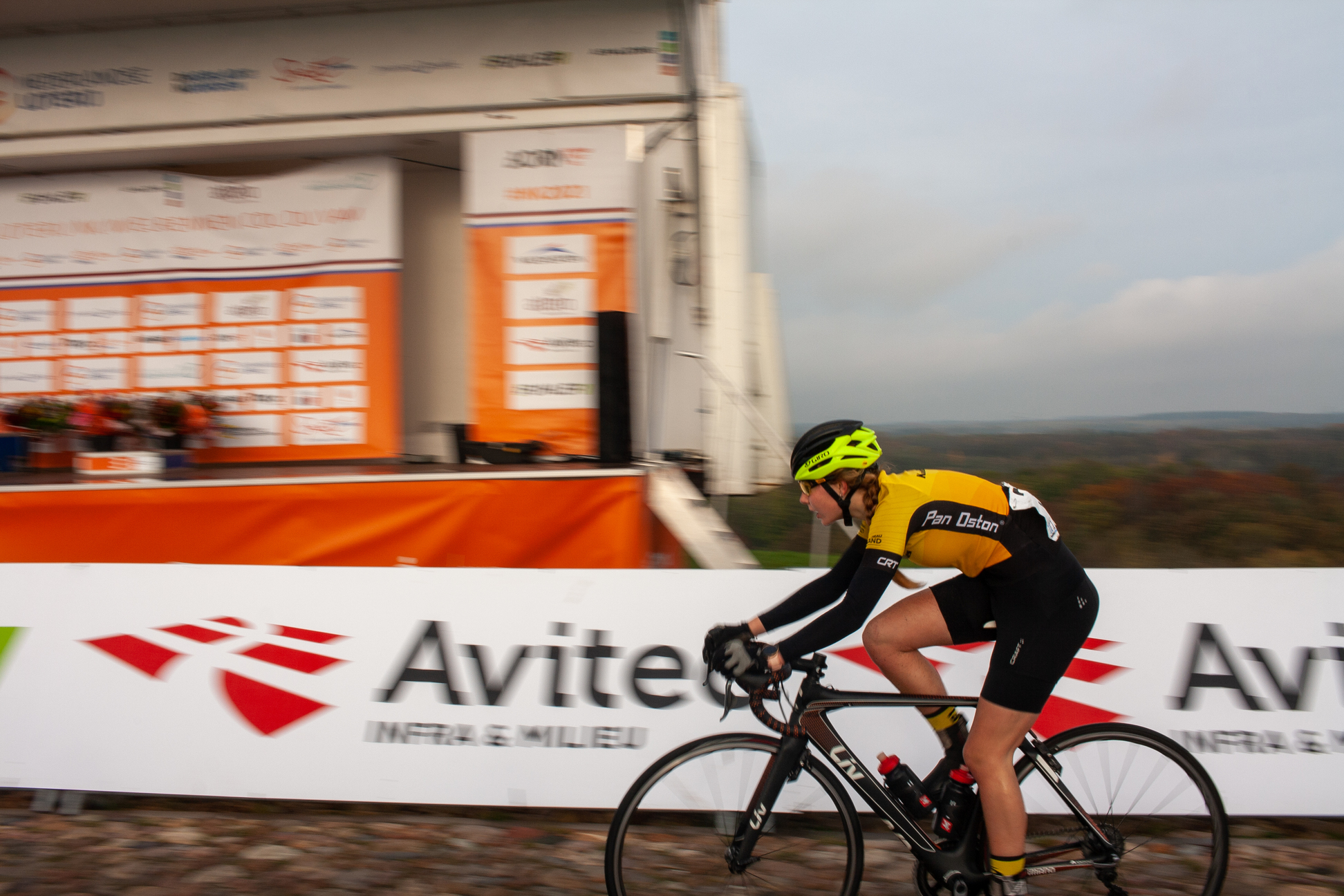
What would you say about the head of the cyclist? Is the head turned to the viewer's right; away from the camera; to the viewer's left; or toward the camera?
to the viewer's left

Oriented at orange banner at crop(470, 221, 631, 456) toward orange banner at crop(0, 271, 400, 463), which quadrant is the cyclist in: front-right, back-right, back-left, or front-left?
back-left

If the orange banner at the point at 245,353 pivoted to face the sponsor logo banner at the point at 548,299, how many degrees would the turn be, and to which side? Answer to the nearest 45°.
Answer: approximately 45° to its left

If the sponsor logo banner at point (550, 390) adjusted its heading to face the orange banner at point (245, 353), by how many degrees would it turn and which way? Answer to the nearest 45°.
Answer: approximately 135° to its right

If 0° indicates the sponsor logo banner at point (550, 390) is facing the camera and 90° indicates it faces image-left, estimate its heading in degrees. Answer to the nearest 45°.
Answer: approximately 0°
